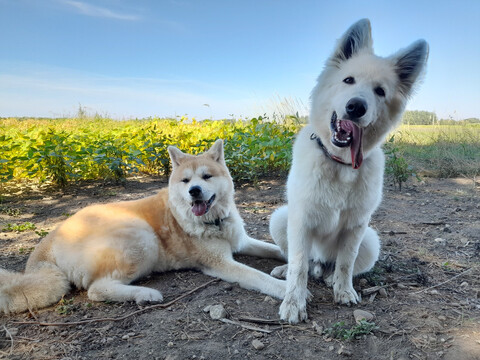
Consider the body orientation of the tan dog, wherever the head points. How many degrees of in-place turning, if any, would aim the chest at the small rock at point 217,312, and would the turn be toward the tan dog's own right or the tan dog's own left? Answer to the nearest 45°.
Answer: approximately 45° to the tan dog's own right

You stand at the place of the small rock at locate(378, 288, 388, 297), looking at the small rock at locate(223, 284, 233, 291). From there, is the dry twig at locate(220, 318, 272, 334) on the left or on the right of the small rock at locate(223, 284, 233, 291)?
left

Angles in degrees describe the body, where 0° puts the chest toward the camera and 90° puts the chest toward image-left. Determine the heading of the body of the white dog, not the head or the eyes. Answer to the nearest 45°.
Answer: approximately 0°

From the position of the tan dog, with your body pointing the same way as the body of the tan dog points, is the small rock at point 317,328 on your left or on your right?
on your right

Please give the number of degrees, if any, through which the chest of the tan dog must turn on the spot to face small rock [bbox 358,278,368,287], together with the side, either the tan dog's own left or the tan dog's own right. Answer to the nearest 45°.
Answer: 0° — it already faces it

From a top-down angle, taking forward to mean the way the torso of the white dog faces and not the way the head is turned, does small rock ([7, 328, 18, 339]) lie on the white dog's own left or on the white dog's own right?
on the white dog's own right

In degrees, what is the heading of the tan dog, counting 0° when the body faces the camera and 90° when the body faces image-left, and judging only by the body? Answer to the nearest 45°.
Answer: approximately 270°

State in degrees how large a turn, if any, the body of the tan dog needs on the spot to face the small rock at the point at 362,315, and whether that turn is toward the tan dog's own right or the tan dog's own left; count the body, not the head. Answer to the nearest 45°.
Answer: approximately 45° to the tan dog's own right
